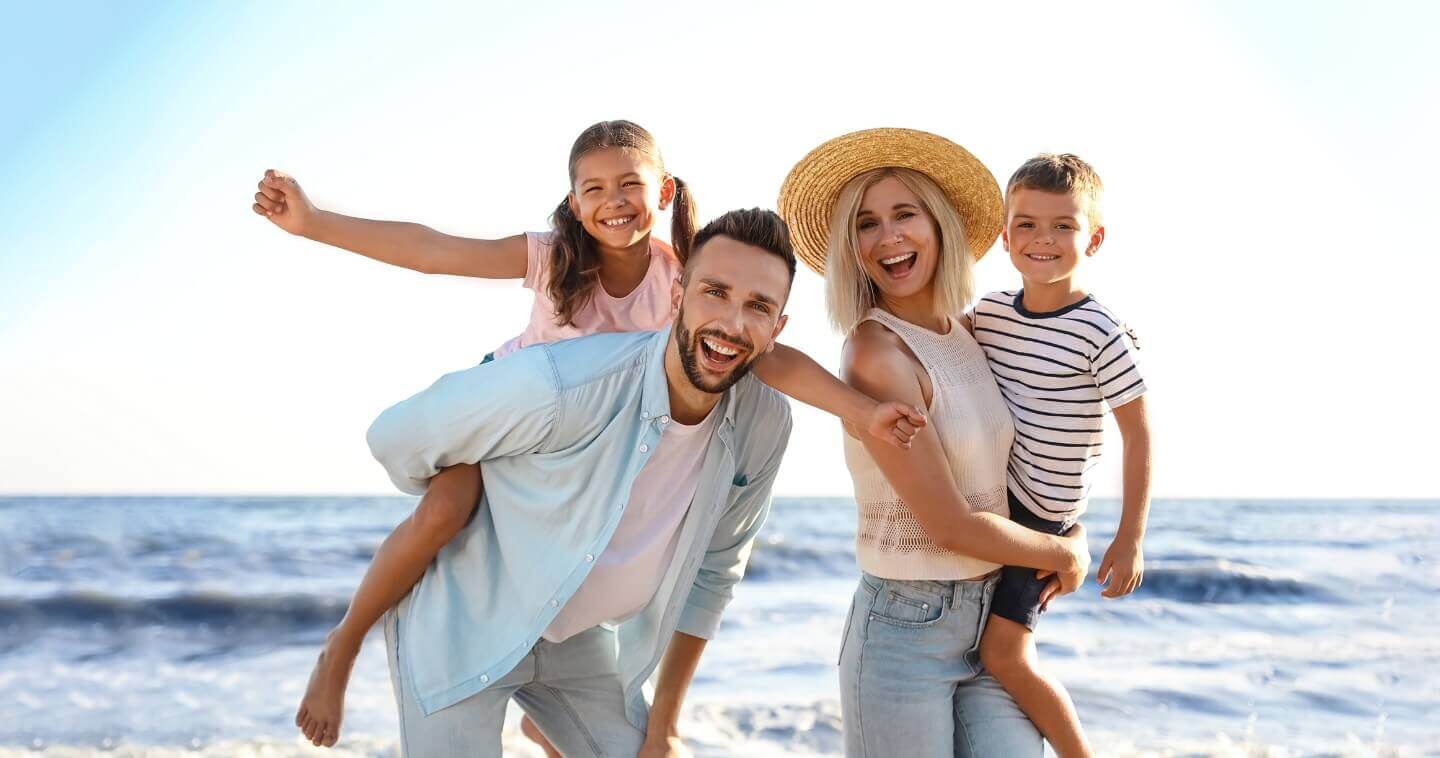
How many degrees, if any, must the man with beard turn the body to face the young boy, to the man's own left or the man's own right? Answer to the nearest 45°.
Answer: approximately 45° to the man's own left

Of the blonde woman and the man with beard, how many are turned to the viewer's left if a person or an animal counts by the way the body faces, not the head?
0

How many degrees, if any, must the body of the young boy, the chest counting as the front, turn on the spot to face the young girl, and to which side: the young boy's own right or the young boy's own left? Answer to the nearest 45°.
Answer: approximately 45° to the young boy's own right

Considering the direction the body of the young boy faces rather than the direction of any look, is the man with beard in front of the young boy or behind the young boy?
in front

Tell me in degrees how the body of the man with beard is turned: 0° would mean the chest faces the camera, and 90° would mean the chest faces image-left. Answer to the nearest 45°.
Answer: approximately 315°

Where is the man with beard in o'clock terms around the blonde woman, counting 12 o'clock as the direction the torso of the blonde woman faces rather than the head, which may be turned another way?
The man with beard is roughly at 4 o'clock from the blonde woman.

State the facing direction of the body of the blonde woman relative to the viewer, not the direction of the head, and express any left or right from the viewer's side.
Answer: facing the viewer and to the right of the viewer
